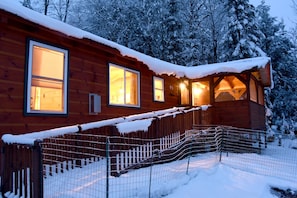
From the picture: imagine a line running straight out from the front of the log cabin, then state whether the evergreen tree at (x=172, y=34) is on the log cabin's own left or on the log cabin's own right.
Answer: on the log cabin's own left

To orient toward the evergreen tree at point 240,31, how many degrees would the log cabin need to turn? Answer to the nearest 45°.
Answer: approximately 90° to its left

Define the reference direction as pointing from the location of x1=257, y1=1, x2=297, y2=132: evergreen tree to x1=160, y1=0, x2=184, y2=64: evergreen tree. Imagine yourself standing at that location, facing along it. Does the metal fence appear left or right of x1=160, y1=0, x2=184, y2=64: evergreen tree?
left

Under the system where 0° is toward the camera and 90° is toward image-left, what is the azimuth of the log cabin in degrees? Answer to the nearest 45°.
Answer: approximately 315°
